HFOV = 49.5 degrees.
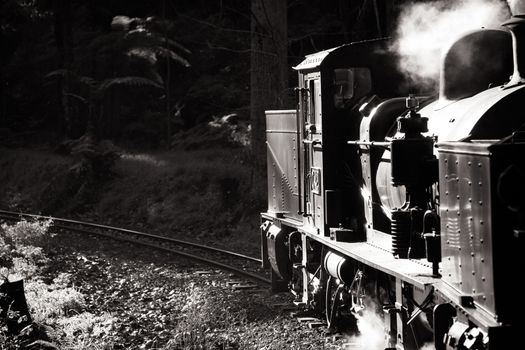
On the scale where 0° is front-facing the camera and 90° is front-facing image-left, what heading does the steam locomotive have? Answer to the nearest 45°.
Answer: approximately 315°
